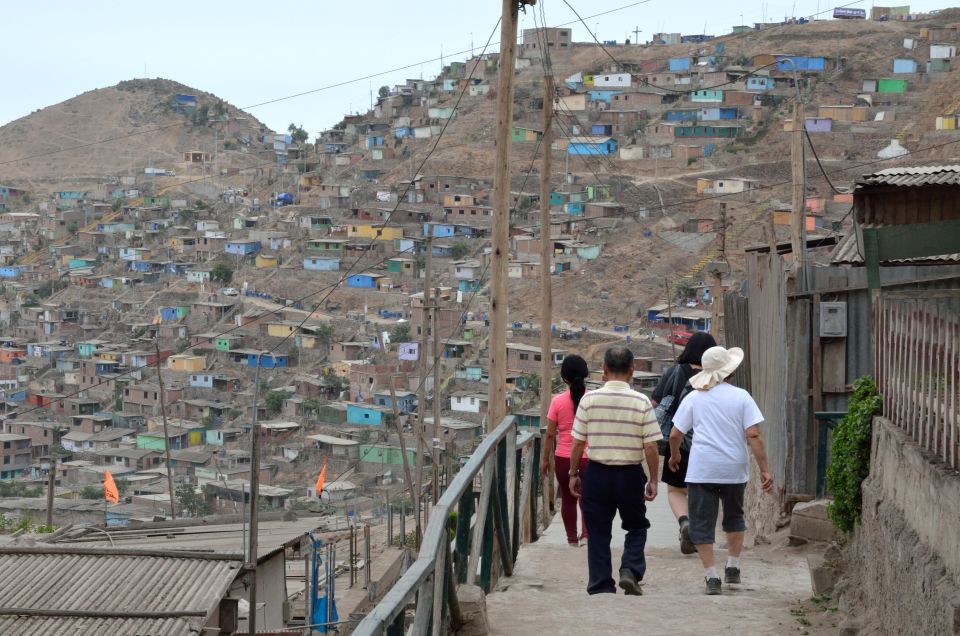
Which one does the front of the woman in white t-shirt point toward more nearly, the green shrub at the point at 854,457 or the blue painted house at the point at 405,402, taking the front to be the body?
the blue painted house

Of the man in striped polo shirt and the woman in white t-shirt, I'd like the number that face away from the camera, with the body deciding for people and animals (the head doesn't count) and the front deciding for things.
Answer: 2

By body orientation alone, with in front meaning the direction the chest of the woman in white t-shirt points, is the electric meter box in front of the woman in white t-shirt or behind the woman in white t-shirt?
in front

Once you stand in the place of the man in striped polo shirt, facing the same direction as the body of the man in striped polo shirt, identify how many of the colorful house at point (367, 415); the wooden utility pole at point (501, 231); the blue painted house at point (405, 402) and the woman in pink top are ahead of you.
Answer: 4

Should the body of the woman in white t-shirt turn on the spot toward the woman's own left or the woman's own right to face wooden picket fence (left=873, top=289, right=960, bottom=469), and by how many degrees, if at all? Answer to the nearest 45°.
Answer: approximately 135° to the woman's own right

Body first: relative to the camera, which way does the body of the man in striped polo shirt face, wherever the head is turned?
away from the camera

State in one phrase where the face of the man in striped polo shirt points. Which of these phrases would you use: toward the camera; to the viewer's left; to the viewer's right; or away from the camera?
away from the camera

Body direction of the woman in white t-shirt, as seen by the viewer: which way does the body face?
away from the camera

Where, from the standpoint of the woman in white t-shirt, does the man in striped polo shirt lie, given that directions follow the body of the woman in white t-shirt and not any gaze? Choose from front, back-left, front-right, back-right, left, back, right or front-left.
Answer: back-left

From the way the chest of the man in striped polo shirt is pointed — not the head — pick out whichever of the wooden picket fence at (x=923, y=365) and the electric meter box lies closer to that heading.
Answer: the electric meter box

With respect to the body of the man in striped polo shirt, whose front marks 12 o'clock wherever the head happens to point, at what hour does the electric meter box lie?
The electric meter box is roughly at 1 o'clock from the man in striped polo shirt.

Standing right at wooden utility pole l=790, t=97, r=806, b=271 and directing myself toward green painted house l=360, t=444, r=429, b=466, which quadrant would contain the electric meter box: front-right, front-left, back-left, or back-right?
back-left

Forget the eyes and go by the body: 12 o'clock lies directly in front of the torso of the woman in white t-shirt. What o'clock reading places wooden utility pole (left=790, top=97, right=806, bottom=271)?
The wooden utility pole is roughly at 12 o'clock from the woman in white t-shirt.

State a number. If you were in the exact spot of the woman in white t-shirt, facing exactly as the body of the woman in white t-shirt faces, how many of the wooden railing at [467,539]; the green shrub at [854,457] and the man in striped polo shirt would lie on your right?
1

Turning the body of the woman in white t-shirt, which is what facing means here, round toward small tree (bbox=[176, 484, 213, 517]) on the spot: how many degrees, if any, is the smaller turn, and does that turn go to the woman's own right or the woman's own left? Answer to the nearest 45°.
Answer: approximately 45° to the woman's own left
